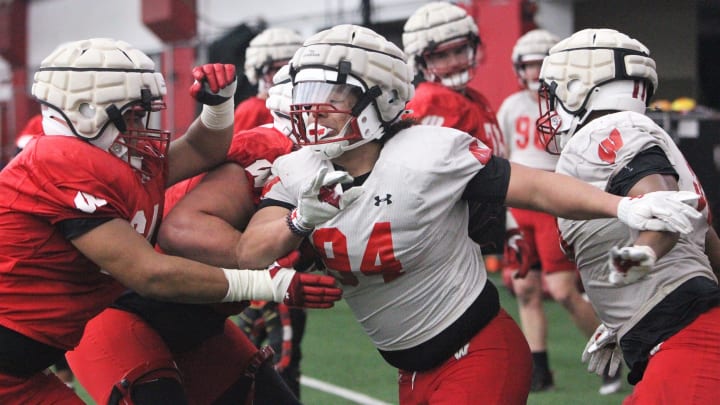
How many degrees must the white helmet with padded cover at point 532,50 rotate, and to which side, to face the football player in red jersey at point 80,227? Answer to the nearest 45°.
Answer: approximately 45° to its right

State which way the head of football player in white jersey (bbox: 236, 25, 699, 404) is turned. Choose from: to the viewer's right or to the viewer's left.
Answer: to the viewer's left

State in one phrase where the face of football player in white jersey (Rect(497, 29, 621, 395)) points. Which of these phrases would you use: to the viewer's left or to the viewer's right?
to the viewer's left

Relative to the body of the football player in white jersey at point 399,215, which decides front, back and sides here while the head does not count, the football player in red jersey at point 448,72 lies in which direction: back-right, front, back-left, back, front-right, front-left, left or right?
back-right

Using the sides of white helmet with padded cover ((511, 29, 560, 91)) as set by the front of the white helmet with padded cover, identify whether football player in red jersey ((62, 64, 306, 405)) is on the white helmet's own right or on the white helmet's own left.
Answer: on the white helmet's own right

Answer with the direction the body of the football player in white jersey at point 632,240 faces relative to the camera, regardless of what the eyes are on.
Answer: to the viewer's left

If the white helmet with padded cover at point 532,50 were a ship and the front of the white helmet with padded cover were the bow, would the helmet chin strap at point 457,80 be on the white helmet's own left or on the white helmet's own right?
on the white helmet's own right

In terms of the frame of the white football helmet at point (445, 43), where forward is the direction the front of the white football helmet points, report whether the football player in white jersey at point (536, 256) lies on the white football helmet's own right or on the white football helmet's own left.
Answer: on the white football helmet's own left

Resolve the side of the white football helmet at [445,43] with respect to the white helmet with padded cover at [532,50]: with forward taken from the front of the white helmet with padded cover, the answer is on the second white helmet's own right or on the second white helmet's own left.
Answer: on the second white helmet's own right

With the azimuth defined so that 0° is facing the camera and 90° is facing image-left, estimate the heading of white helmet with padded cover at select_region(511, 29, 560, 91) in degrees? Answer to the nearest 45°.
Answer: approximately 315°

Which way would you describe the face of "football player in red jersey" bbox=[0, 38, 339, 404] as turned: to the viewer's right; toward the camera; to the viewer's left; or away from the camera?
to the viewer's right

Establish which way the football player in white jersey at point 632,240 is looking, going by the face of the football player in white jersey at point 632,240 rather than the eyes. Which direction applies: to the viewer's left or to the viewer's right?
to the viewer's left
